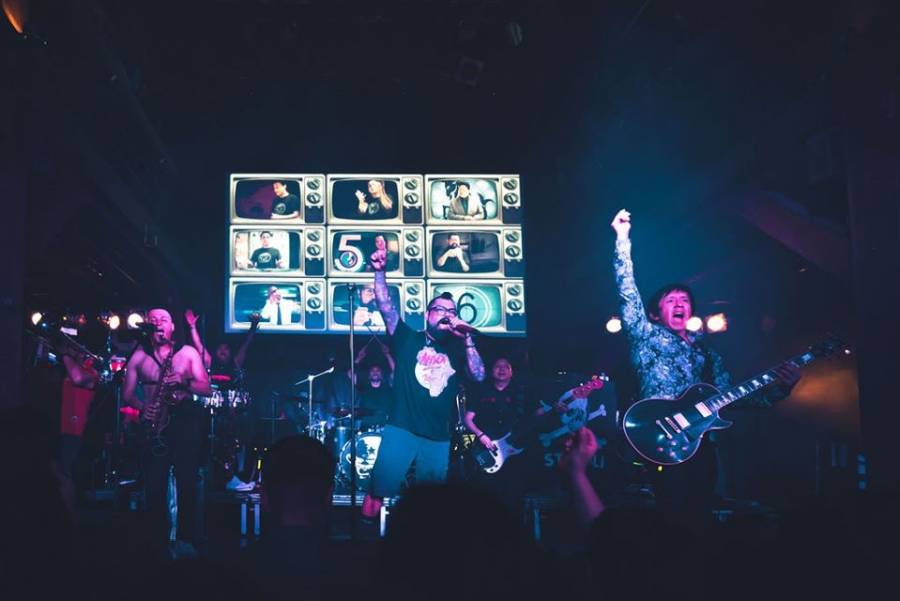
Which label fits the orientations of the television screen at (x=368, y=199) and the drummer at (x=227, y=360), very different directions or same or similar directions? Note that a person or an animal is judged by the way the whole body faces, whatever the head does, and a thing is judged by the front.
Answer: same or similar directions

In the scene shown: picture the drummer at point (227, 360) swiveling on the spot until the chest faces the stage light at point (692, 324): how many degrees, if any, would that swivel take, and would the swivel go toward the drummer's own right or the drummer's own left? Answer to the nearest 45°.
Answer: approximately 45° to the drummer's own left

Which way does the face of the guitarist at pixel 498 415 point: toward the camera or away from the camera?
toward the camera

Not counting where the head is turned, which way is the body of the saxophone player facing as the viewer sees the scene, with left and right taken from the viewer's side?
facing the viewer

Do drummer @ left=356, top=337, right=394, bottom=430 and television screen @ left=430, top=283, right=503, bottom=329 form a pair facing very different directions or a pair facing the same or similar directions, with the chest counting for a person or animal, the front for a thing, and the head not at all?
same or similar directions

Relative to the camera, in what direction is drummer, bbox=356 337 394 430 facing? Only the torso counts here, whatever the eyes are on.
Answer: toward the camera

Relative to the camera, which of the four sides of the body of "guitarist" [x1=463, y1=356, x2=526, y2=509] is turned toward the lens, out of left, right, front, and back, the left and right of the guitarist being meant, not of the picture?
front

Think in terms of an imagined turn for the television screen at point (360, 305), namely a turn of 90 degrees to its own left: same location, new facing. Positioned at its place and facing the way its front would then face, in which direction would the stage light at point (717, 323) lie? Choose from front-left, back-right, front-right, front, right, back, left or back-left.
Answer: front

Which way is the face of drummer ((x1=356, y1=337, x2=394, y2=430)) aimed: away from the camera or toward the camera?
toward the camera
